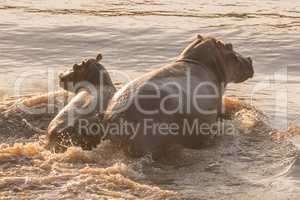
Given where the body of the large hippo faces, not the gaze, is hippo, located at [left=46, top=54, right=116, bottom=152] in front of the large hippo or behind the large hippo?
behind

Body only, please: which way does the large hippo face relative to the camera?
to the viewer's right
